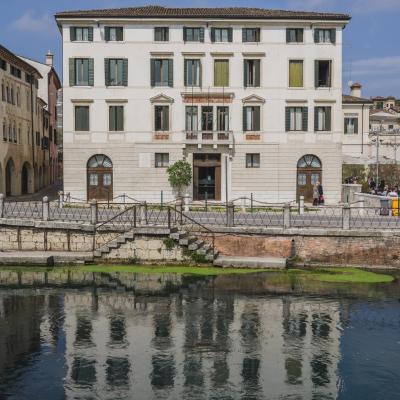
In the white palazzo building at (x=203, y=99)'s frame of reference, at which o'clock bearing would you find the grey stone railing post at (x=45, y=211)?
The grey stone railing post is roughly at 1 o'clock from the white palazzo building.

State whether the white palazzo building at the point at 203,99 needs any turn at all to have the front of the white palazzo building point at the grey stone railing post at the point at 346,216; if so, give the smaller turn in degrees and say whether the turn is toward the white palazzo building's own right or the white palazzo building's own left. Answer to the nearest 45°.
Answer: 0° — it already faces it

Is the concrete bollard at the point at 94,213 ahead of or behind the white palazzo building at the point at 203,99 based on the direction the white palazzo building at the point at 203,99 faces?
ahead

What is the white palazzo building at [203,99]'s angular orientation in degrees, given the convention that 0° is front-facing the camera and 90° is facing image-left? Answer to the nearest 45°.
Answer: approximately 0°

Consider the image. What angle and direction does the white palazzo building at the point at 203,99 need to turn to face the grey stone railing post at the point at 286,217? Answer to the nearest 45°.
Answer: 0° — it already faces it

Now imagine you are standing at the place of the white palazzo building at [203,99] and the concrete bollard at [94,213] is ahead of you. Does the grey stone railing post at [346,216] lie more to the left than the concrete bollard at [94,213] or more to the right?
left
